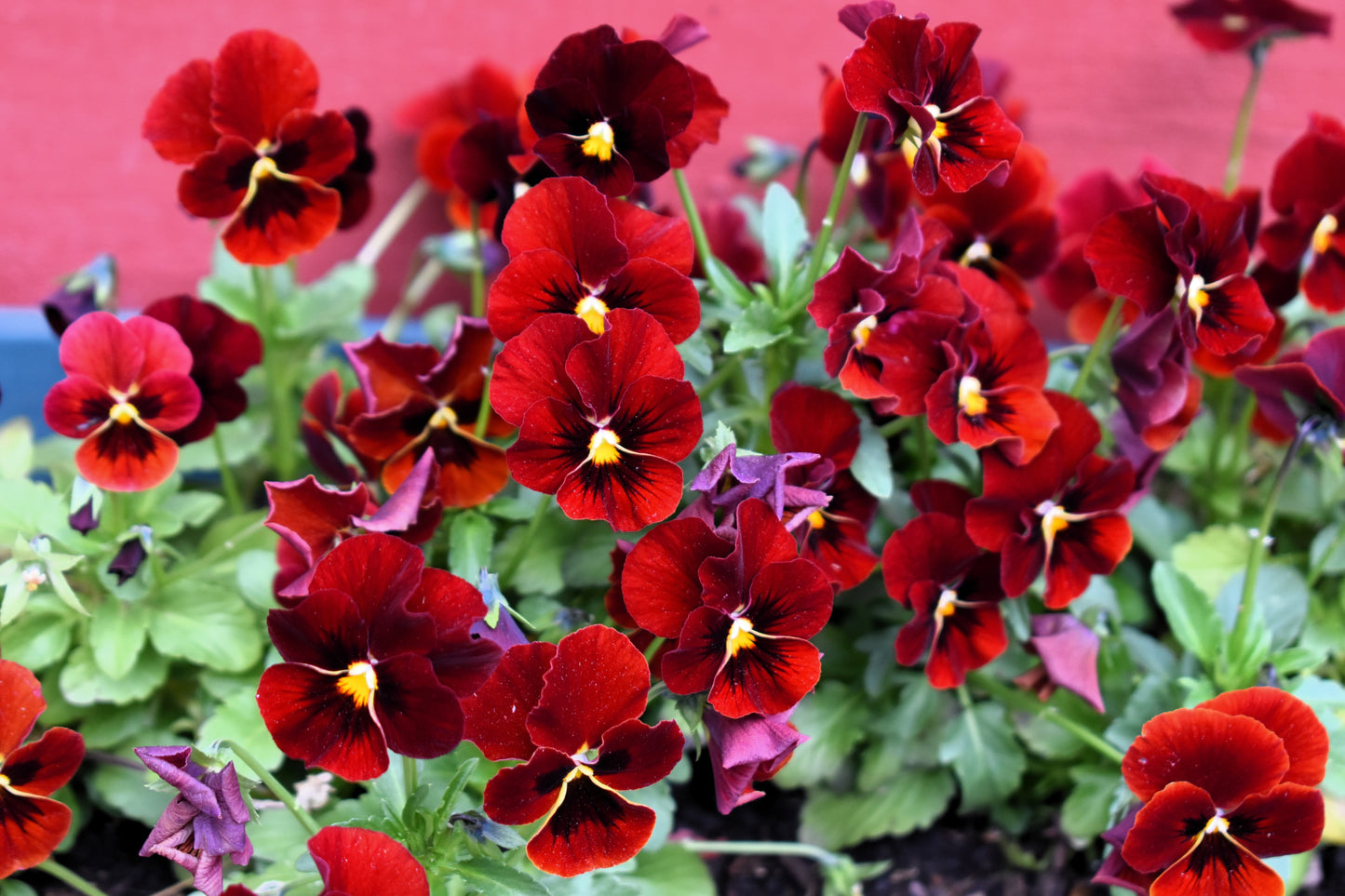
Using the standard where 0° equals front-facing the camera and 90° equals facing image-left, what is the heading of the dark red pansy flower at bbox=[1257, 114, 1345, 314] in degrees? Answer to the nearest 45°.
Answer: approximately 0°

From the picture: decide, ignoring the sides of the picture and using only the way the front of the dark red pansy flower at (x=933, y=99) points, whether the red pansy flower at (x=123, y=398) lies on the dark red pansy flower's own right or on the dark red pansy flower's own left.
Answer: on the dark red pansy flower's own right

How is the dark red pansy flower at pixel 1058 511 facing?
toward the camera

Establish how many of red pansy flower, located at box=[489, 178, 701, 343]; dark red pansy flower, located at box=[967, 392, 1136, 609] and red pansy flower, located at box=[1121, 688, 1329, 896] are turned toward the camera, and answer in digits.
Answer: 3

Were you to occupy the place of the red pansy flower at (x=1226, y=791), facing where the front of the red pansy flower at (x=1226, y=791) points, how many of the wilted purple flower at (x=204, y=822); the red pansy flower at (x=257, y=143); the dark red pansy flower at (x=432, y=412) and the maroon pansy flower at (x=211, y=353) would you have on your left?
0

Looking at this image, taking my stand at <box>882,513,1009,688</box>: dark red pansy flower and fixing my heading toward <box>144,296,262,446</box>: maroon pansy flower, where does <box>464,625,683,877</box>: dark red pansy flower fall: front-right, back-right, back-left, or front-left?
front-left

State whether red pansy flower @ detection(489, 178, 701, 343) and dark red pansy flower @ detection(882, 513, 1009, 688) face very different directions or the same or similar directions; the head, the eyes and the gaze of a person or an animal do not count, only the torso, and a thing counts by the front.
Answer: same or similar directions

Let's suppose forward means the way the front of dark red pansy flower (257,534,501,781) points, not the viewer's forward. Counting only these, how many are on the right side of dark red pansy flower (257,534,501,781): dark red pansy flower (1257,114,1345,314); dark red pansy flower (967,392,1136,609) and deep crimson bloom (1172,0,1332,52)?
0

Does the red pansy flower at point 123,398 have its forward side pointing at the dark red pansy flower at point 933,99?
no

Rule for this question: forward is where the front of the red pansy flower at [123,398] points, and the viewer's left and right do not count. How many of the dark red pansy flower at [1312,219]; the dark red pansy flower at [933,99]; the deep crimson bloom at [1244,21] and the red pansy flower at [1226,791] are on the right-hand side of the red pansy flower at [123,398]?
0

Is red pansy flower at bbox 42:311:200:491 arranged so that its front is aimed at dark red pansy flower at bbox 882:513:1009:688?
no

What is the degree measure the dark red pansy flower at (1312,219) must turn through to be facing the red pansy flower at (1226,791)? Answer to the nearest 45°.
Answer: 0° — it already faces it

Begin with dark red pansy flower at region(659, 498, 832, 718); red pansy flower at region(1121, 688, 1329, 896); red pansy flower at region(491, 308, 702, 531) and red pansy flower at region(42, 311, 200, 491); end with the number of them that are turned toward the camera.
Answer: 4

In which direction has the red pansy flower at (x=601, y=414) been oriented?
toward the camera
